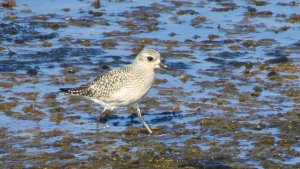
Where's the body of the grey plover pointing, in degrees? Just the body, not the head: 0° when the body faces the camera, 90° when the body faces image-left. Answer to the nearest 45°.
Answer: approximately 270°
